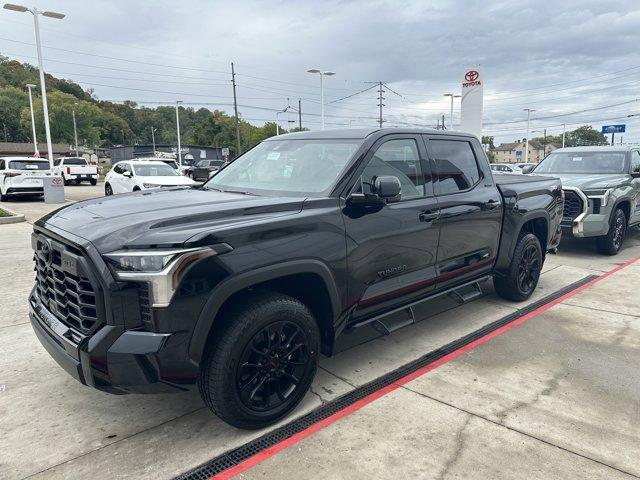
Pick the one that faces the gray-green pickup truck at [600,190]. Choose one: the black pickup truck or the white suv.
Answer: the white suv

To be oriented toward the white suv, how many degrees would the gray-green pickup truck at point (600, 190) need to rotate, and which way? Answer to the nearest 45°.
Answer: approximately 45° to its right

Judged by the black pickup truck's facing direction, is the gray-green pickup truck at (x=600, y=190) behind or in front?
behind

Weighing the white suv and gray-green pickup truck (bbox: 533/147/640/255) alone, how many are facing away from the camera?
0

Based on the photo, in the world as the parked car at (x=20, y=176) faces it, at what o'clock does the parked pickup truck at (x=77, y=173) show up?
the parked pickup truck at (x=77, y=173) is roughly at 2 o'clock from the parked car at (x=20, y=176).

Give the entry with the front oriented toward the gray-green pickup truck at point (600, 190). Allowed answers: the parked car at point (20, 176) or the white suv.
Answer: the white suv

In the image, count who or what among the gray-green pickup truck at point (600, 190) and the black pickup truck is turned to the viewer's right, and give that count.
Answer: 0

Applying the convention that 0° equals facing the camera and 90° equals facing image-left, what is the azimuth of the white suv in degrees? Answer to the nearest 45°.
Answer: approximately 315°

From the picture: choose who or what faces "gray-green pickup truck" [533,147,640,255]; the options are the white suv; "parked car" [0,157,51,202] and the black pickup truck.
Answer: the white suv

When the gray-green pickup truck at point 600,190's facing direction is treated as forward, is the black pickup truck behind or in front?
in front

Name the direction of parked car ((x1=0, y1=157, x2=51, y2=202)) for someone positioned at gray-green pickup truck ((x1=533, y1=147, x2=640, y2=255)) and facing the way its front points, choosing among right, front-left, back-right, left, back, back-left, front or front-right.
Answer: front-right

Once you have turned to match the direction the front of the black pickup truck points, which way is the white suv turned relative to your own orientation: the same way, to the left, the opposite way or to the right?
to the left

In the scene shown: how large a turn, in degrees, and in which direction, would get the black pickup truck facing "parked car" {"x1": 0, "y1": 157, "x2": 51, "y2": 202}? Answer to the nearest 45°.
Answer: approximately 90° to its right

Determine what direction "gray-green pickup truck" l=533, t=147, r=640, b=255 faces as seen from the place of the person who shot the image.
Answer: facing the viewer and to the left of the viewer

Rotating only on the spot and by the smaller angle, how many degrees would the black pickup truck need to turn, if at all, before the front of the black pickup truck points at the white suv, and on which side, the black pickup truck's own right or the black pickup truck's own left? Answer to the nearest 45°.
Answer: approximately 135° to the black pickup truck's own right
